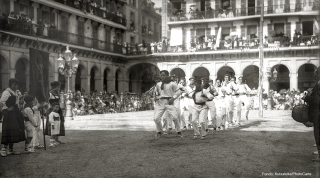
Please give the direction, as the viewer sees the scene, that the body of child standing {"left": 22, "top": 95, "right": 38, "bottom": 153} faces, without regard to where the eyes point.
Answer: to the viewer's right

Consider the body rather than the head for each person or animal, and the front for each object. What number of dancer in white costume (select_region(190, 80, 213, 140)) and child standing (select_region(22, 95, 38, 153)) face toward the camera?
1

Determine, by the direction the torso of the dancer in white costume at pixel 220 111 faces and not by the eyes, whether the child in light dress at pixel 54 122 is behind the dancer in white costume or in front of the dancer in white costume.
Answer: in front

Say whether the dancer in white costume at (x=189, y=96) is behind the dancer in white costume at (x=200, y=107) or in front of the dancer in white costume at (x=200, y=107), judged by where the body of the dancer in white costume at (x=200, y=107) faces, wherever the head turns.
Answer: behind

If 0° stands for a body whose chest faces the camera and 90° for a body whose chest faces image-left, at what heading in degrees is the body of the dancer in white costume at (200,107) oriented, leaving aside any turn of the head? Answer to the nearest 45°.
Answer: approximately 0°

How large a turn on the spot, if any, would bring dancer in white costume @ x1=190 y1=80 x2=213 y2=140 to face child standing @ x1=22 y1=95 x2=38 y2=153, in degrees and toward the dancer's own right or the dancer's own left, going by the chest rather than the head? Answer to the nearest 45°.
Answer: approximately 45° to the dancer's own right

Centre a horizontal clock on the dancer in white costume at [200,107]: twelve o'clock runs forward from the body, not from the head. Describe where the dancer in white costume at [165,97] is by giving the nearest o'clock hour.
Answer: the dancer in white costume at [165,97] is roughly at 3 o'clock from the dancer in white costume at [200,107].
